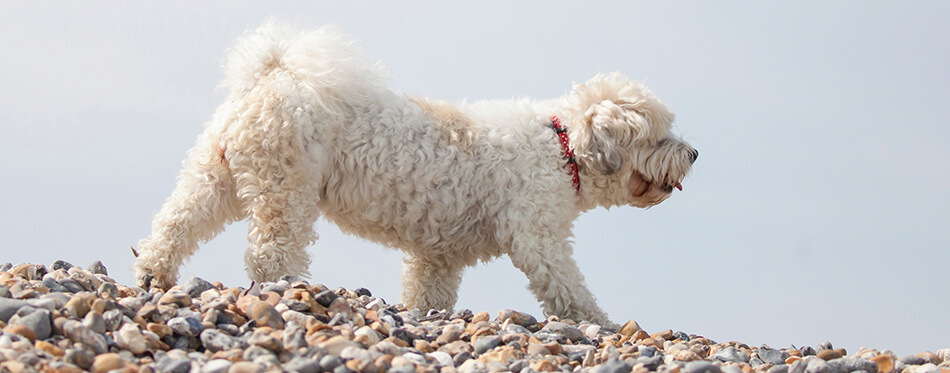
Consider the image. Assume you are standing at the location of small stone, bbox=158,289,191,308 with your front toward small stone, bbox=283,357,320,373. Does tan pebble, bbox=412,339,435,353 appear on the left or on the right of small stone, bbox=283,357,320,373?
left

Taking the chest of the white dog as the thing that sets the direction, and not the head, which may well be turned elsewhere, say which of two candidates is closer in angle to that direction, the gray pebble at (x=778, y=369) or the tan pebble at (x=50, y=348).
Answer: the gray pebble

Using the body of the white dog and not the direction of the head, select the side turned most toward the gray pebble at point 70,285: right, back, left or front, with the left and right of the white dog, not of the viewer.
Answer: back

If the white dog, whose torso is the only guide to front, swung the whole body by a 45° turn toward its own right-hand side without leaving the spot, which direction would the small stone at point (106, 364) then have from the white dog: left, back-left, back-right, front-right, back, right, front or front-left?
right

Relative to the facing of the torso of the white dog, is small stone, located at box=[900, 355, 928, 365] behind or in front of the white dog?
in front

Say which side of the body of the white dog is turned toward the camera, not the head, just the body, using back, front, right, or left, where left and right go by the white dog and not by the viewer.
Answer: right

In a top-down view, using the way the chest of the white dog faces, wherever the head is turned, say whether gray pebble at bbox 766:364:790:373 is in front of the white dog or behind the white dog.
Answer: in front

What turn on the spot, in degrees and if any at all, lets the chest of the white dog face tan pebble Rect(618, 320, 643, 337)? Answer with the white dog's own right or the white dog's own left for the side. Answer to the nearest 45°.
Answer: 0° — it already faces it
